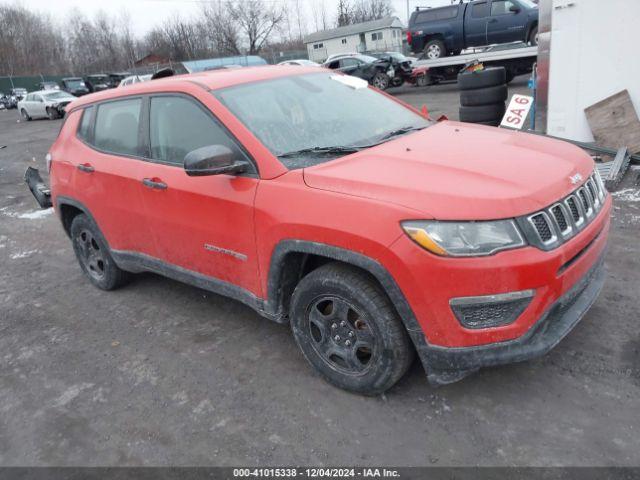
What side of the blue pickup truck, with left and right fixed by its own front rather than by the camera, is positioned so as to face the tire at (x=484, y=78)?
right

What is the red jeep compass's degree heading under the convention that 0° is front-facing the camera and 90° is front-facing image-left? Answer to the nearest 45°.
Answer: approximately 315°

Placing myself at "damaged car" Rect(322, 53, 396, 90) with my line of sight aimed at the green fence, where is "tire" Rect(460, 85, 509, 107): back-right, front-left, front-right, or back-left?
back-left

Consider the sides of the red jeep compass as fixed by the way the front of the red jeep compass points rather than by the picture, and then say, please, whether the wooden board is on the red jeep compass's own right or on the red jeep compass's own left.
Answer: on the red jeep compass's own left

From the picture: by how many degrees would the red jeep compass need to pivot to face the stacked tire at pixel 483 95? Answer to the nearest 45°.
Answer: approximately 90° to its left

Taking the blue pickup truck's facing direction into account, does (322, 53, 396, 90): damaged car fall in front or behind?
behind

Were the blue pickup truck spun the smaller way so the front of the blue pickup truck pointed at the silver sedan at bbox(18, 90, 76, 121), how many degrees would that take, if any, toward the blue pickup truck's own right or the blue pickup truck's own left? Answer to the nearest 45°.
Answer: approximately 180°

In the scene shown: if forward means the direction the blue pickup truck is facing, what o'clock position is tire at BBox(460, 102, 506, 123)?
The tire is roughly at 3 o'clock from the blue pickup truck.

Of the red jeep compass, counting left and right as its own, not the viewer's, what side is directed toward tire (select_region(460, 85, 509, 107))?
left

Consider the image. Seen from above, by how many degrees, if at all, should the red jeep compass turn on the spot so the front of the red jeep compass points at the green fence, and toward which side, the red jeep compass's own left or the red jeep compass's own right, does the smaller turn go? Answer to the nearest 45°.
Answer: approximately 180°

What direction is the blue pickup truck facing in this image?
to the viewer's right

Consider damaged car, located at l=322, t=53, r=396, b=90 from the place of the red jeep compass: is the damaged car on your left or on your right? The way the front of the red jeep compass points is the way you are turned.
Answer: on your left
